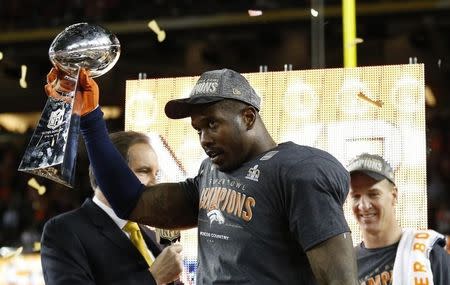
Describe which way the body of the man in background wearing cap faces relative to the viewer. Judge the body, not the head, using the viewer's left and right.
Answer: facing the viewer and to the left of the viewer

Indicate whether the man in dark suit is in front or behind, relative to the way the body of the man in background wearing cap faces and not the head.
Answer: in front

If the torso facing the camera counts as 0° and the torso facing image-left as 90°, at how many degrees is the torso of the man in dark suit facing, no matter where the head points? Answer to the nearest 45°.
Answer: approximately 315°

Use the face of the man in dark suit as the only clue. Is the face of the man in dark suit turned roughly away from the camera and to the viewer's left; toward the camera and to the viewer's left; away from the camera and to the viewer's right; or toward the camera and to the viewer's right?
toward the camera and to the viewer's right

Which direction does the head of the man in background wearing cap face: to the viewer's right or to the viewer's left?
to the viewer's left

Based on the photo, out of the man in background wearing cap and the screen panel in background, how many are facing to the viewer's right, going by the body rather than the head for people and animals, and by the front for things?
0

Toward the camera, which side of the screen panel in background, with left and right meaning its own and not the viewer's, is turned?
front
